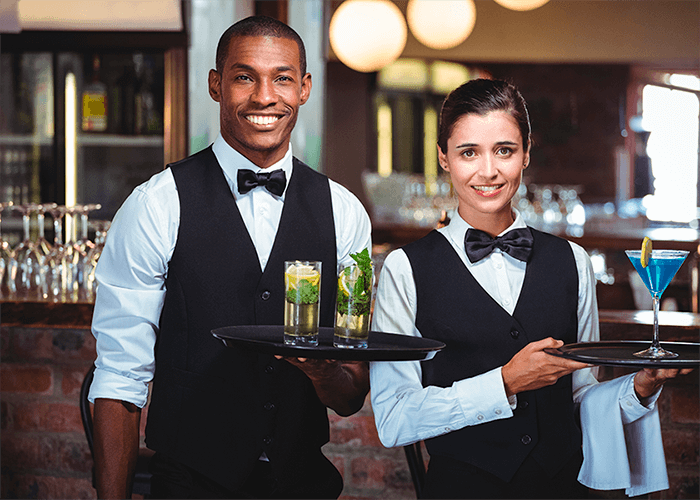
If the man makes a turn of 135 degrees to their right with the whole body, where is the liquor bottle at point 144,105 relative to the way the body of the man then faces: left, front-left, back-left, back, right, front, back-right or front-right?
front-right

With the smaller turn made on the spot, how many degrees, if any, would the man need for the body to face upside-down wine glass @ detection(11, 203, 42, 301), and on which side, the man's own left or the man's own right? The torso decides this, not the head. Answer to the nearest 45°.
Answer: approximately 135° to the man's own right

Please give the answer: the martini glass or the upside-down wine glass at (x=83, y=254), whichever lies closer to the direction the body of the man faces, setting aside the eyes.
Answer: the martini glass

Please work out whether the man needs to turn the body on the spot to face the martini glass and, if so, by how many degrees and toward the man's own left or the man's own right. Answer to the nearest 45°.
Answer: approximately 90° to the man's own left

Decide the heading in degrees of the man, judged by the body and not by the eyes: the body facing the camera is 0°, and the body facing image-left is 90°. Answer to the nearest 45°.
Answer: approximately 0°

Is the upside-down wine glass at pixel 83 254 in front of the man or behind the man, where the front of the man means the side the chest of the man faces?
behind

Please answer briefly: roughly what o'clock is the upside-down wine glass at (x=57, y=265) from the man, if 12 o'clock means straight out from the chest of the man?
The upside-down wine glass is roughly at 5 o'clock from the man.

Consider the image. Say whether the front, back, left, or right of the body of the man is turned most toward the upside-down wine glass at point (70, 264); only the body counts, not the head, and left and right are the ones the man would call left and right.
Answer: back
